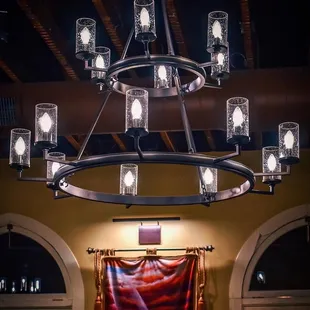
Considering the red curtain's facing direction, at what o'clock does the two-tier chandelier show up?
The two-tier chandelier is roughly at 12 o'clock from the red curtain.

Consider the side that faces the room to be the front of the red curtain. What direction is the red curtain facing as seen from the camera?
toward the camera
